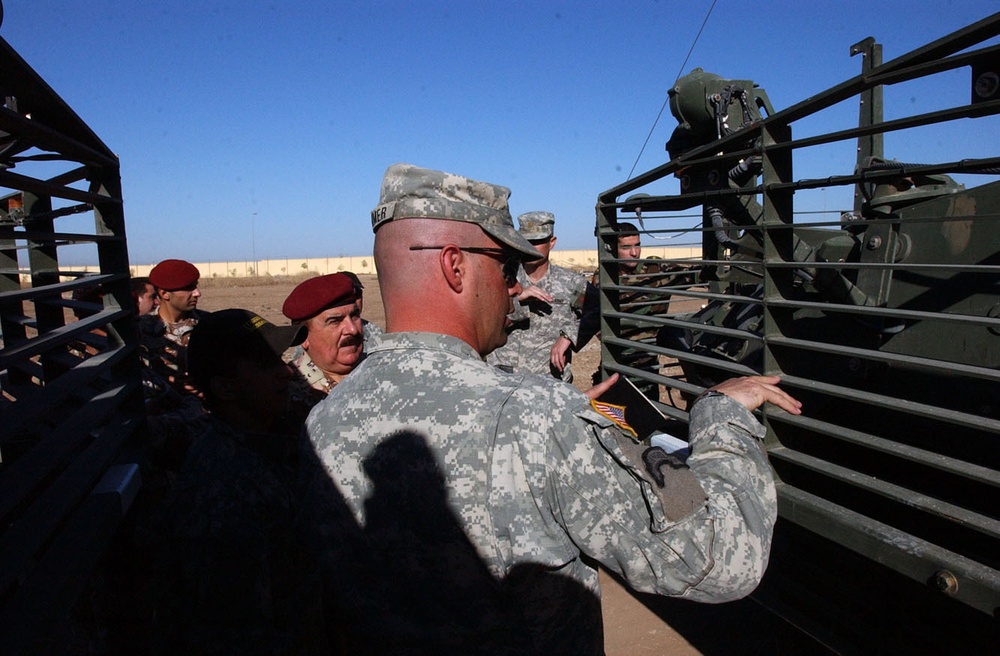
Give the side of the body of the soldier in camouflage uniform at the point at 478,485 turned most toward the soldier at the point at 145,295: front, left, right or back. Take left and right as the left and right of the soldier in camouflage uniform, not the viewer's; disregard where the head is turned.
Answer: left

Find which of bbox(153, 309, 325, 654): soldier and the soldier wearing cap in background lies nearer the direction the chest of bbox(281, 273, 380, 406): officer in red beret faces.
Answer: the soldier

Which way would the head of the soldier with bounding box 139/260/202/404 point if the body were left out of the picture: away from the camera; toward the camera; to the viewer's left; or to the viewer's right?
to the viewer's right

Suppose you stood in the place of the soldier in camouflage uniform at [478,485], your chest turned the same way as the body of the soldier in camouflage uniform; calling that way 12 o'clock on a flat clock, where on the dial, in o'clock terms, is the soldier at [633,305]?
The soldier is roughly at 11 o'clock from the soldier in camouflage uniform.

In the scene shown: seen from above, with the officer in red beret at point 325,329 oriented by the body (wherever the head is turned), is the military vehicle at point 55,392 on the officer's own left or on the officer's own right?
on the officer's own right

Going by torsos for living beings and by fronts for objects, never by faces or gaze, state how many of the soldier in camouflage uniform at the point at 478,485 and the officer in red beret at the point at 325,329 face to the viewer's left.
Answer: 0

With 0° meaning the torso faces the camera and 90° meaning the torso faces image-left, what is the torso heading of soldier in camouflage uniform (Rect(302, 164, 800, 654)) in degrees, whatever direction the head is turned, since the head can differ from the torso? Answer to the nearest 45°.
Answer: approximately 225°

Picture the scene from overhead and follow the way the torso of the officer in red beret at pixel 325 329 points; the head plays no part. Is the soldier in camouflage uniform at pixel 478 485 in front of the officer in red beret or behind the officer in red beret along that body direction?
in front

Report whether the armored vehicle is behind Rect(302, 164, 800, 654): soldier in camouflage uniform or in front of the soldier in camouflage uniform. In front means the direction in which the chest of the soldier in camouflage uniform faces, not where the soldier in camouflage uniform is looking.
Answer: in front

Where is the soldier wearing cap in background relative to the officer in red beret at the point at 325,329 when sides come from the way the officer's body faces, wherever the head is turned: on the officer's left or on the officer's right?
on the officer's left
